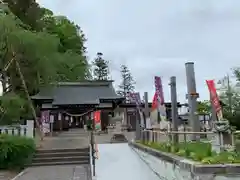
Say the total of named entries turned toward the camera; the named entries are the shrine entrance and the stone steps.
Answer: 2

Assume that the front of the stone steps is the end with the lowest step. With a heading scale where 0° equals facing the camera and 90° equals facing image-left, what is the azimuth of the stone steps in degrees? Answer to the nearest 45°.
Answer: approximately 0°

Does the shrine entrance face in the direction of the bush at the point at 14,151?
yes

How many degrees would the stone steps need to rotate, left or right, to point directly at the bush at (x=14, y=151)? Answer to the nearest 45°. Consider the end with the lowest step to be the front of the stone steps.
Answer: approximately 45° to its right

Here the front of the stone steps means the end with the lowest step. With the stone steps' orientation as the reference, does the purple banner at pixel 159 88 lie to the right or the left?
on its left

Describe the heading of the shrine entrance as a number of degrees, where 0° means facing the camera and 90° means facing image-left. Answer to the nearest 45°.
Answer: approximately 0°

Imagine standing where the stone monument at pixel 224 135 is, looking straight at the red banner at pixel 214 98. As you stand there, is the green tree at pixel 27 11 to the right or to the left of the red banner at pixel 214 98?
left

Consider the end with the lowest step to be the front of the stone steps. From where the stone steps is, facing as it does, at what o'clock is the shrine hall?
The shrine hall is roughly at 6 o'clock from the stone steps.
